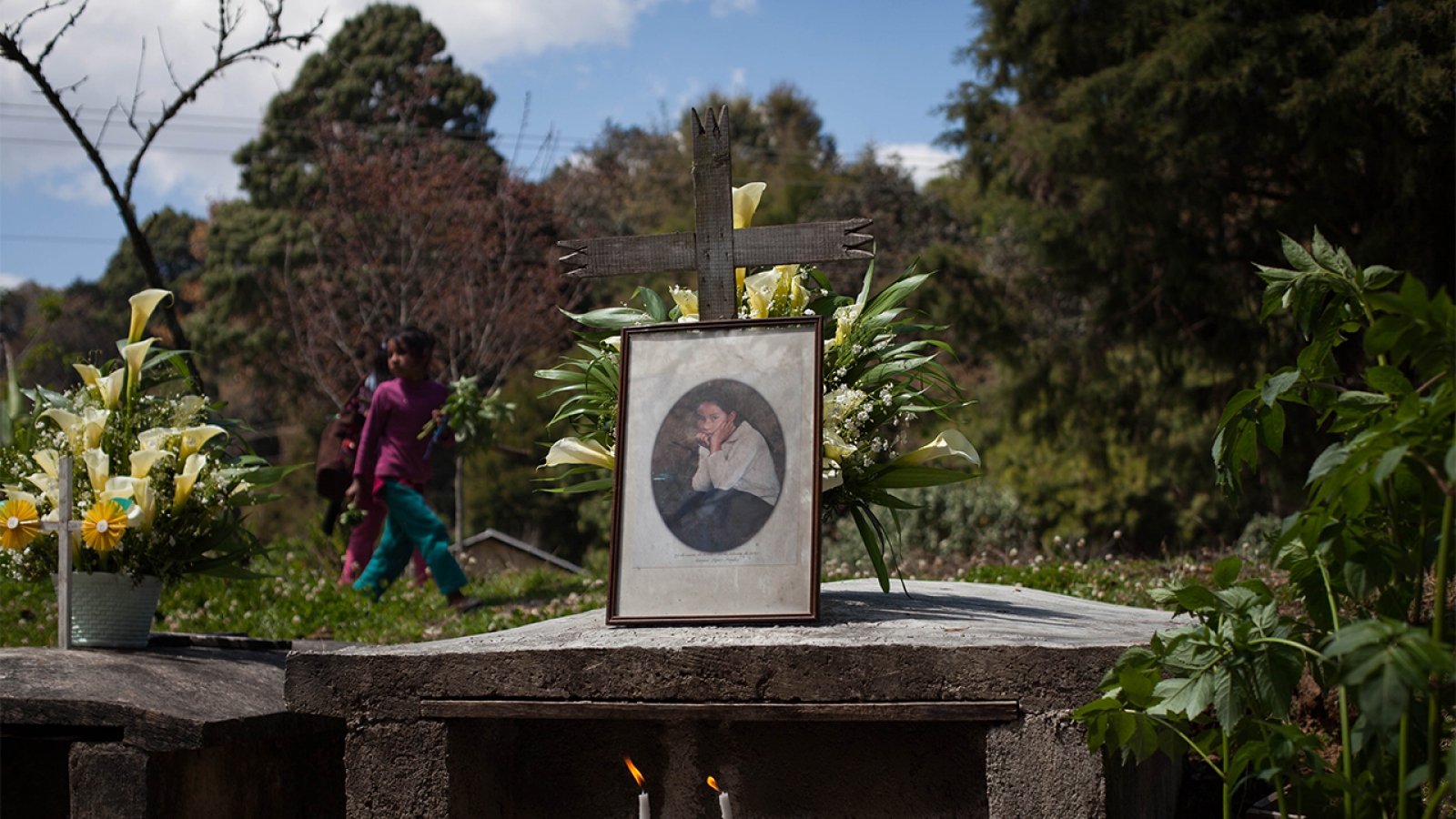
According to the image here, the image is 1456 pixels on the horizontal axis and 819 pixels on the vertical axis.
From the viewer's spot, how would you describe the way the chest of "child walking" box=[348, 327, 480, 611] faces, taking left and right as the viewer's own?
facing the viewer and to the right of the viewer

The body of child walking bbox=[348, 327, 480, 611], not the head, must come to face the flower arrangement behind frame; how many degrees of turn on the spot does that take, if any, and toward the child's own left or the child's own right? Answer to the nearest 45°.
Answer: approximately 45° to the child's own right

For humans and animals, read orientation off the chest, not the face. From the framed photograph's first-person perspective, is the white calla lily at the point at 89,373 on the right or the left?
on its right

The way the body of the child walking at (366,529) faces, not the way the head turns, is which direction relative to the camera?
to the viewer's right

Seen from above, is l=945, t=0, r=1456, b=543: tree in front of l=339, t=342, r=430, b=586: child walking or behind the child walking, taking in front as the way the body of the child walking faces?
in front

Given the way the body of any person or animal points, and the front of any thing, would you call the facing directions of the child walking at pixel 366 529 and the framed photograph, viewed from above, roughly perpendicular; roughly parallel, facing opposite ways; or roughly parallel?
roughly perpendicular

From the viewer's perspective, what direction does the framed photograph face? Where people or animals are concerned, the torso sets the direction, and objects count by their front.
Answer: toward the camera

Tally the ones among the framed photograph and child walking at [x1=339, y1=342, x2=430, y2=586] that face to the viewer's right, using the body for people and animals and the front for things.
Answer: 1

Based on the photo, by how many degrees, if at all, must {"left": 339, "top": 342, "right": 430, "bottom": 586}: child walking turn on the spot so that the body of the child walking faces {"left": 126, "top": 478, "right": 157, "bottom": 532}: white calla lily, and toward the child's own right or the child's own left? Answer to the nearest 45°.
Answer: approximately 90° to the child's own right

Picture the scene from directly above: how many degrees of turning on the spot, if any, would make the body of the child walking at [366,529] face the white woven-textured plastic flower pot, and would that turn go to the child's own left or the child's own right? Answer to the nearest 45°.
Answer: approximately 90° to the child's own right

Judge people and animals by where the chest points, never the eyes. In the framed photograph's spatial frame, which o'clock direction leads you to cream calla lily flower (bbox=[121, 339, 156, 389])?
The cream calla lily flower is roughly at 4 o'clock from the framed photograph.

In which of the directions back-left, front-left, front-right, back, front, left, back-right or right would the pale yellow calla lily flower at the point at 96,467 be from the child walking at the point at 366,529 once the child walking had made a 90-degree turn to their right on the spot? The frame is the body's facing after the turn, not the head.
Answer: front

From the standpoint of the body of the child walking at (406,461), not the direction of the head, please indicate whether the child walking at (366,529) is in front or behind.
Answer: behind

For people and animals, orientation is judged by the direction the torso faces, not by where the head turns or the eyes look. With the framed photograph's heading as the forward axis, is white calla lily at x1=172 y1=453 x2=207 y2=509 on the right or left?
on its right
